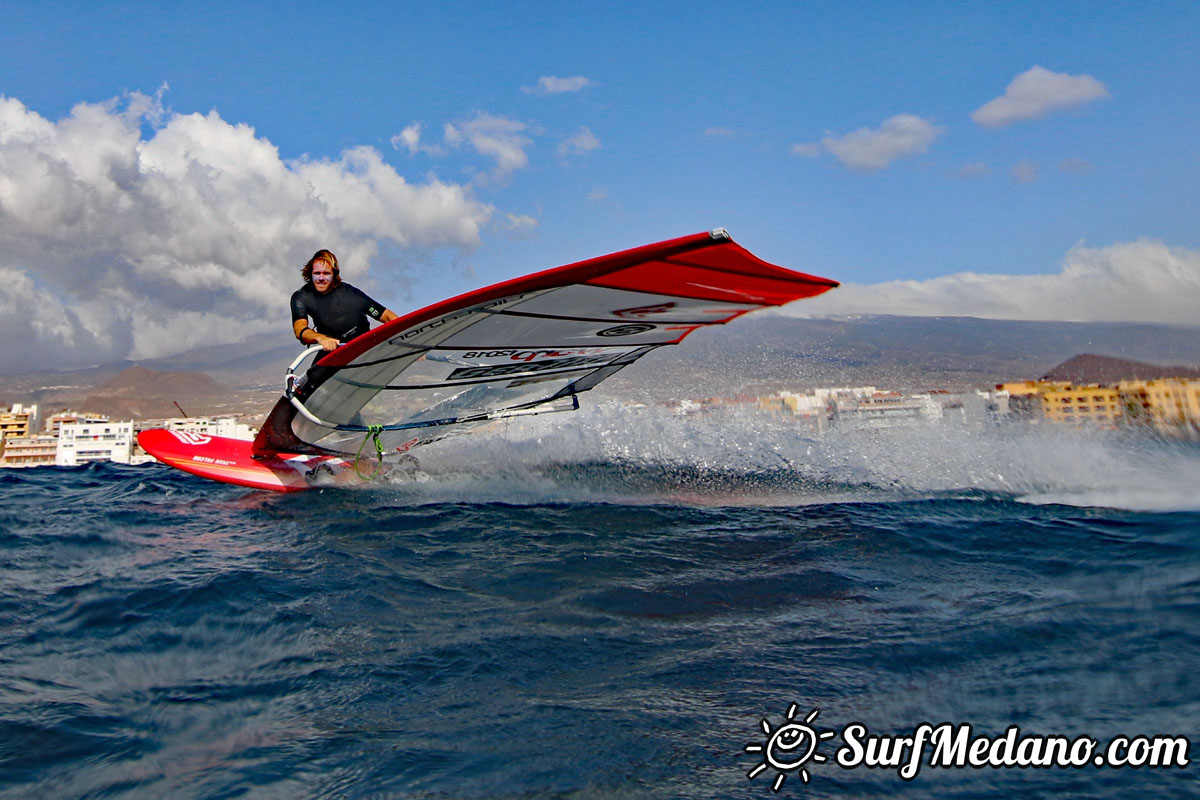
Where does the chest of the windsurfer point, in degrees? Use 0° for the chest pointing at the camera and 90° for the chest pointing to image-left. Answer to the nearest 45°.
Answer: approximately 0°

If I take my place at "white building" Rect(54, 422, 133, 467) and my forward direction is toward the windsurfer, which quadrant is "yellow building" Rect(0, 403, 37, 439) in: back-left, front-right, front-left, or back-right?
back-right

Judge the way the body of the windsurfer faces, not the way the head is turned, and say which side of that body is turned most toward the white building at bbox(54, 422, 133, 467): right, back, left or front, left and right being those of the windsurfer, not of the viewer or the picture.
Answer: back

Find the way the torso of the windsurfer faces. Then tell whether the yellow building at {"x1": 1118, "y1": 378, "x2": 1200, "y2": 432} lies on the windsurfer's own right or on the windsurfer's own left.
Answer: on the windsurfer's own left

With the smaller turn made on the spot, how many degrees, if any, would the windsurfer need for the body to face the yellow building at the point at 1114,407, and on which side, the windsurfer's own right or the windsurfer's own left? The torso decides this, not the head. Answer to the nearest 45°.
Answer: approximately 90° to the windsurfer's own left
